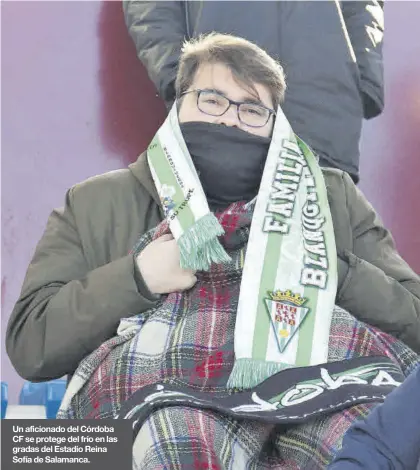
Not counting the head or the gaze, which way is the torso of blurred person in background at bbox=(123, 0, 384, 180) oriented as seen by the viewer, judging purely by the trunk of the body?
toward the camera

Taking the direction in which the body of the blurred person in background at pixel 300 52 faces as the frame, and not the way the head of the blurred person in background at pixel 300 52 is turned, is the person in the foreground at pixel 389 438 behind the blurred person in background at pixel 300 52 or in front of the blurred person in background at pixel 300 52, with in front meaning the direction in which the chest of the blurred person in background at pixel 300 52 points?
in front

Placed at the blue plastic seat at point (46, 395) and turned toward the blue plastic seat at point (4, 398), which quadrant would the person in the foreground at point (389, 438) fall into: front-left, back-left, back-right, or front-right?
back-left
